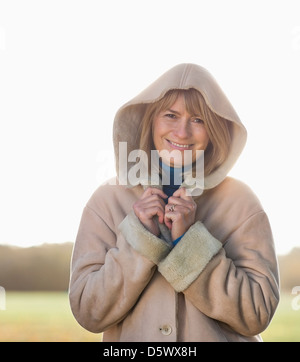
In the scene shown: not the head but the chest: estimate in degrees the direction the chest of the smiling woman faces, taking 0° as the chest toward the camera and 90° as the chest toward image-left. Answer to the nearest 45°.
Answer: approximately 0°
